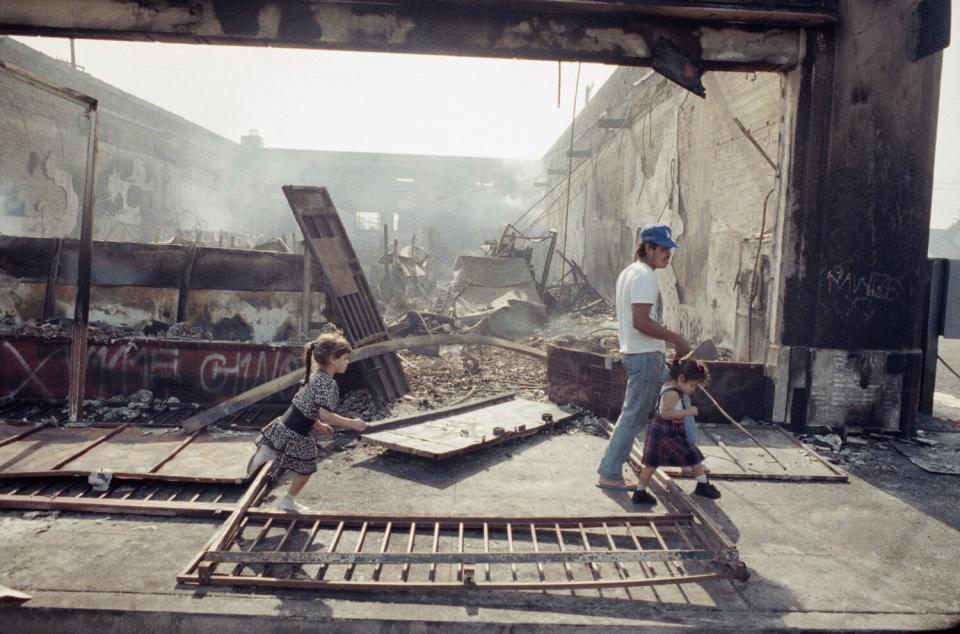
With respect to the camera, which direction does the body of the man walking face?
to the viewer's right

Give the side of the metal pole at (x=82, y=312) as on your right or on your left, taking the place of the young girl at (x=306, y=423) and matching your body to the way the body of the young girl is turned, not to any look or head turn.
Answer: on your left

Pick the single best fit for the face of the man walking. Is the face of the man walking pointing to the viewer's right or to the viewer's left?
to the viewer's right

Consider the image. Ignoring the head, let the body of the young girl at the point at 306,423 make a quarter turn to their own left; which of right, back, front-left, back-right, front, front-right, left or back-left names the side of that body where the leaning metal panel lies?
front

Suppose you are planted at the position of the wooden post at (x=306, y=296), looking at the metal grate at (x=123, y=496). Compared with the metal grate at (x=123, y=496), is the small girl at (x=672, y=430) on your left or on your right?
left

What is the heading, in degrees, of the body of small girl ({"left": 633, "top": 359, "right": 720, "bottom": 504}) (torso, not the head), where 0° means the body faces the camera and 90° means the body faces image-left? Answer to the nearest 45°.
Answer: approximately 270°

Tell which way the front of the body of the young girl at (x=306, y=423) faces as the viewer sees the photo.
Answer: to the viewer's right

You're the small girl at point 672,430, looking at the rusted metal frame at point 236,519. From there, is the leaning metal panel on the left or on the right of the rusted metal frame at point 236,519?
right
